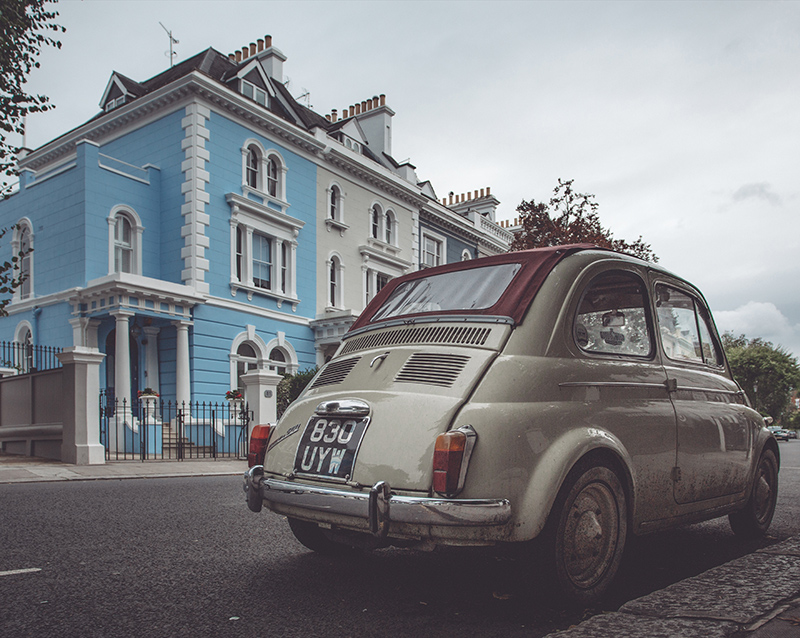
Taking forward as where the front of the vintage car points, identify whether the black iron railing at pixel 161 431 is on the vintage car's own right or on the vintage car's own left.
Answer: on the vintage car's own left

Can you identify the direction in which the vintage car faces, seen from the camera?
facing away from the viewer and to the right of the viewer

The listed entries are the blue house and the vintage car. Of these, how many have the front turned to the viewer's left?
0

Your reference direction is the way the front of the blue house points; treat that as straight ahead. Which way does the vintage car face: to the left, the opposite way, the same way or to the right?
to the left

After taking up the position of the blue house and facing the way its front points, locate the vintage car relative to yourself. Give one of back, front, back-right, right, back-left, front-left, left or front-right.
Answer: front-right

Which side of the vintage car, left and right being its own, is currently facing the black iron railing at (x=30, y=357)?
left

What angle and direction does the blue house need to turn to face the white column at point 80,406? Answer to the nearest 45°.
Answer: approximately 45° to its right

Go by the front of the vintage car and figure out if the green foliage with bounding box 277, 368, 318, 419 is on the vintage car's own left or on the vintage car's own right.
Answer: on the vintage car's own left
